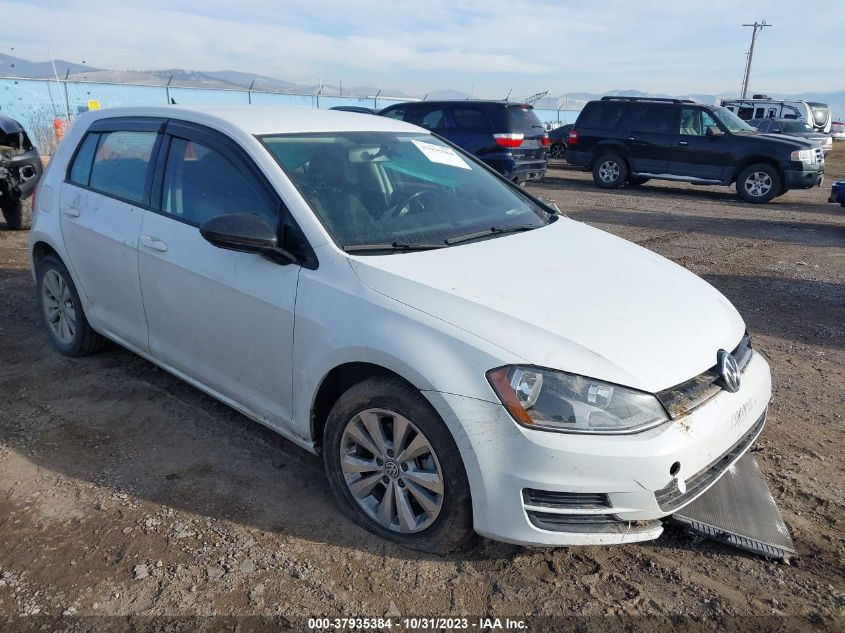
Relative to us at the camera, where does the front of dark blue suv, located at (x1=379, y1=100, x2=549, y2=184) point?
facing away from the viewer and to the left of the viewer

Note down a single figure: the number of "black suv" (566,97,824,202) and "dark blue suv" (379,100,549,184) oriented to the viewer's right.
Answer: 1

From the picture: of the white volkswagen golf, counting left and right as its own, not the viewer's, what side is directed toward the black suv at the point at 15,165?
back

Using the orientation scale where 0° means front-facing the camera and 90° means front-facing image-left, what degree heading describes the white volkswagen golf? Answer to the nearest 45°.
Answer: approximately 315°

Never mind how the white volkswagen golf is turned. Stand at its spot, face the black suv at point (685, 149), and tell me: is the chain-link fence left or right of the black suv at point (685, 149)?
left

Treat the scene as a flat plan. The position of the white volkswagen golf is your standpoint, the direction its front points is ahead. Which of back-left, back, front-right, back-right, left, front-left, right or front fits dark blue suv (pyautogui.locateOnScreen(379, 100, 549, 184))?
back-left

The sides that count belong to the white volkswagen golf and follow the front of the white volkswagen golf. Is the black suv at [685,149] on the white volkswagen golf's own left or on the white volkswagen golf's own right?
on the white volkswagen golf's own left

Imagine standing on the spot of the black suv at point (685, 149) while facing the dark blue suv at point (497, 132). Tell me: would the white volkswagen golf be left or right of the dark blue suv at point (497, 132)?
left

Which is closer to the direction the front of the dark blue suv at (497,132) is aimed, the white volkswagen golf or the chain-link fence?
the chain-link fence

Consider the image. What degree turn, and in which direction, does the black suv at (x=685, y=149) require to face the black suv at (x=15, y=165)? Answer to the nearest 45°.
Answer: approximately 135° to its right

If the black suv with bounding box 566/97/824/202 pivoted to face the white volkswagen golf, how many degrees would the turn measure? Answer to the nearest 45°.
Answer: approximately 90° to its right

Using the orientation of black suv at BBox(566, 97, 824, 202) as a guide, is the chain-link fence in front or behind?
behind

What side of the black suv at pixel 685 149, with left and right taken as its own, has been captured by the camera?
right
